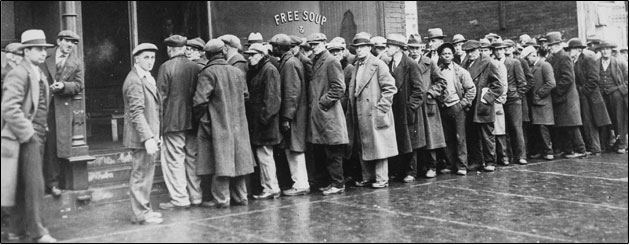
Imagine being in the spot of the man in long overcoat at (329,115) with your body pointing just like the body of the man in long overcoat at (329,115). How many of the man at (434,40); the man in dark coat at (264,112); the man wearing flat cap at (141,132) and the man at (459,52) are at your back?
2

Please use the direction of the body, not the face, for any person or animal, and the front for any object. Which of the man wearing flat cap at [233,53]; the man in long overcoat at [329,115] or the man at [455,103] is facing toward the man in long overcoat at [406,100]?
the man

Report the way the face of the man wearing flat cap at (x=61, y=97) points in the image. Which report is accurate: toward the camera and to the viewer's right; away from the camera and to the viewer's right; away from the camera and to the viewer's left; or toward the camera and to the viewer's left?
toward the camera and to the viewer's right

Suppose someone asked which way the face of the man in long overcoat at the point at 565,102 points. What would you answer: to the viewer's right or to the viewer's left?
to the viewer's left

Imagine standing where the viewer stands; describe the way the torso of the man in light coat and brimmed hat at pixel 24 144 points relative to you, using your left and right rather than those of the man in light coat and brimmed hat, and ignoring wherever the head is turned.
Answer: facing the viewer and to the right of the viewer

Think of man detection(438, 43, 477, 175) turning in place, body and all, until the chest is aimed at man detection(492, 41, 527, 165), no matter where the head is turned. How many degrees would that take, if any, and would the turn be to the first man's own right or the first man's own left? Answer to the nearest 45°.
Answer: approximately 180°

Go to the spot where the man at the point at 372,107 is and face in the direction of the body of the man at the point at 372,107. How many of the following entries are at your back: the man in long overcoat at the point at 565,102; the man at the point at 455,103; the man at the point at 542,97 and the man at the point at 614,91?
4

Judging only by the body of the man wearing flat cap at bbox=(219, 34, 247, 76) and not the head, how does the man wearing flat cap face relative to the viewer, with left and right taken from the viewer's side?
facing to the left of the viewer

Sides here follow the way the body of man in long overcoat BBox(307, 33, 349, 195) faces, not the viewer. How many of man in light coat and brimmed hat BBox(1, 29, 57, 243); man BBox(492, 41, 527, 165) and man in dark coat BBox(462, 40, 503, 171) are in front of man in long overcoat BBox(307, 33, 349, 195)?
1

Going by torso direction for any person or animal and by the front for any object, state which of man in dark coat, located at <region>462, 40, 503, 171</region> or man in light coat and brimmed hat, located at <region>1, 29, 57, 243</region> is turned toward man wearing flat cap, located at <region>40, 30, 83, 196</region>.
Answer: the man in dark coat

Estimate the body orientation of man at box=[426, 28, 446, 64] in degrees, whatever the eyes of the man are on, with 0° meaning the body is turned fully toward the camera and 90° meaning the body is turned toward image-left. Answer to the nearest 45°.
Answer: approximately 45°

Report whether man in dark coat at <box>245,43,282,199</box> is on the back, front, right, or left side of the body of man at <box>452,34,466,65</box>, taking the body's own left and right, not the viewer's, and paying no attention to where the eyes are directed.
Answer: front
